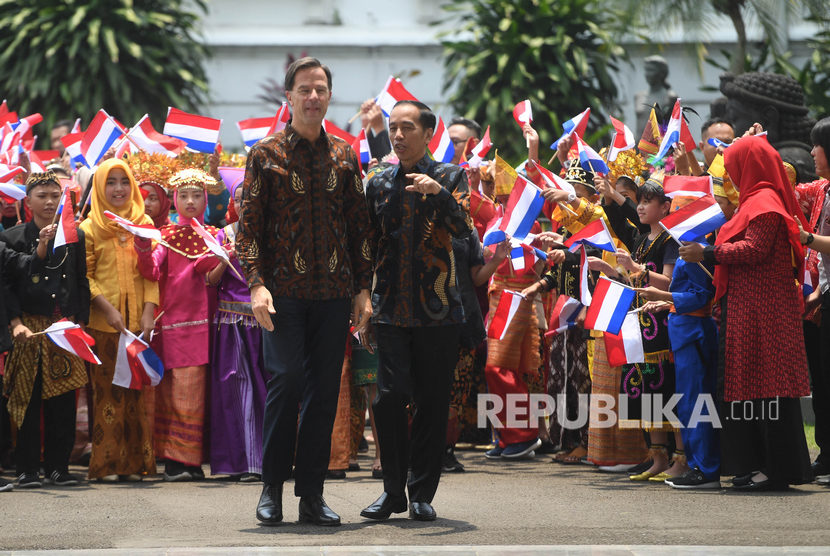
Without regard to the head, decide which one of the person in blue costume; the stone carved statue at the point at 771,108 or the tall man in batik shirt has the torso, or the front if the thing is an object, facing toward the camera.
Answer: the tall man in batik shirt

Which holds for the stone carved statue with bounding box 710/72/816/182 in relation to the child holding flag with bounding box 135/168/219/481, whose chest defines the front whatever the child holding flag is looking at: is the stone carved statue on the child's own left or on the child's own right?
on the child's own left

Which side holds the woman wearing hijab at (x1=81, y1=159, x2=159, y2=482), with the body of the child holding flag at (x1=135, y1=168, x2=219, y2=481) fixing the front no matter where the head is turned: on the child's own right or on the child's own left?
on the child's own right

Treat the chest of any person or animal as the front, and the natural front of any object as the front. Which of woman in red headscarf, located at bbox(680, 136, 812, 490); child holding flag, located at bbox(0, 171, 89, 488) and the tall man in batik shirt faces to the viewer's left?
the woman in red headscarf

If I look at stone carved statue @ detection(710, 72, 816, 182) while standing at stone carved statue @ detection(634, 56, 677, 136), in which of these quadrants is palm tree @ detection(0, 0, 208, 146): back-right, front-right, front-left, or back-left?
back-right

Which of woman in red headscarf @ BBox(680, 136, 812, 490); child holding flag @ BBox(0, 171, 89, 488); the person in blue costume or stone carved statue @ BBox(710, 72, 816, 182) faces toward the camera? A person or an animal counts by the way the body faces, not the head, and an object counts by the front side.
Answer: the child holding flag

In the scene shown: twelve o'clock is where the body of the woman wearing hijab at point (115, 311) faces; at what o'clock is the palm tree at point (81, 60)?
The palm tree is roughly at 6 o'clock from the woman wearing hijab.

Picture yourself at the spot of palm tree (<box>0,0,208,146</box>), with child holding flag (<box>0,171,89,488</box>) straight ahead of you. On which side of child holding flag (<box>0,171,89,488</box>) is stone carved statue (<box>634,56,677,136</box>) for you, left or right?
left

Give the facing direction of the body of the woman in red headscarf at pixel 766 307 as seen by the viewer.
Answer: to the viewer's left

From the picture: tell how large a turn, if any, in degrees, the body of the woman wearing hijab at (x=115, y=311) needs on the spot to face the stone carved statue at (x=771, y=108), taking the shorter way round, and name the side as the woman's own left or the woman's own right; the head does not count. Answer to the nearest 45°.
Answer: approximately 90° to the woman's own left

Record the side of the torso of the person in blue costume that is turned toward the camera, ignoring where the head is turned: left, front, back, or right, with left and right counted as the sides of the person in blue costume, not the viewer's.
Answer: left

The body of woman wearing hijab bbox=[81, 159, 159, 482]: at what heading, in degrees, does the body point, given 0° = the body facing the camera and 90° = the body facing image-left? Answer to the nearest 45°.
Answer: approximately 0°

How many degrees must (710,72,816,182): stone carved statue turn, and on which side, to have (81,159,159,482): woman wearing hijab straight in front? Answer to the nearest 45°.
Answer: approximately 45° to its left

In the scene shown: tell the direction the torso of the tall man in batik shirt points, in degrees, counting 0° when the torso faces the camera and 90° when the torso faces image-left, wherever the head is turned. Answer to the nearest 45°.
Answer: approximately 0°

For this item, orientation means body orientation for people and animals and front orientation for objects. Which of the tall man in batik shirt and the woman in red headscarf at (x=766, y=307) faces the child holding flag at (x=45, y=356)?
the woman in red headscarf
